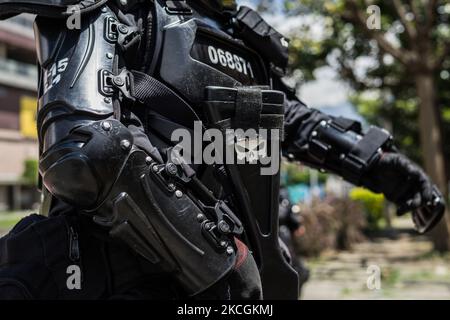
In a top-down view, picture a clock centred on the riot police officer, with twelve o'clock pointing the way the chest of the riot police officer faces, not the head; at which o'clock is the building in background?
The building in background is roughly at 7 o'clock from the riot police officer.

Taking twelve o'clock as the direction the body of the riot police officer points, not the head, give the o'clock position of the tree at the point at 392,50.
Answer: The tree is roughly at 8 o'clock from the riot police officer.

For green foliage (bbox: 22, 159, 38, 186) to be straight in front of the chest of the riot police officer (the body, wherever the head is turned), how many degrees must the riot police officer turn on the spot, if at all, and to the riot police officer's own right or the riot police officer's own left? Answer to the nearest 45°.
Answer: approximately 135° to the riot police officer's own left

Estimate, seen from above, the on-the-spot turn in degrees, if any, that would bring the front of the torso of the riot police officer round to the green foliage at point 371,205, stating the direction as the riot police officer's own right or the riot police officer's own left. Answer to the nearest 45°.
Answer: approximately 135° to the riot police officer's own left

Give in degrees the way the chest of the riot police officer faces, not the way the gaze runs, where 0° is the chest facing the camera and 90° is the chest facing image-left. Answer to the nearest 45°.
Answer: approximately 315°
